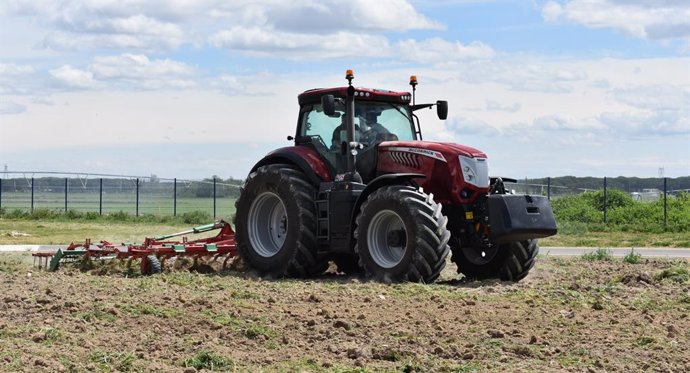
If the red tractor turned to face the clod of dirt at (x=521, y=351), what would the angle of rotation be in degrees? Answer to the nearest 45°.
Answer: approximately 45° to its right

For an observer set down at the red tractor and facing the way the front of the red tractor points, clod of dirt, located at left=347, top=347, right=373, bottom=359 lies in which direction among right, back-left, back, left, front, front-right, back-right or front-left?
front-right

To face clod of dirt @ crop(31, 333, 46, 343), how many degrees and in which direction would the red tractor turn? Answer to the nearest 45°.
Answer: approximately 90° to its right

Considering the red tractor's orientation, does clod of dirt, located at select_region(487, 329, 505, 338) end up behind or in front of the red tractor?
in front

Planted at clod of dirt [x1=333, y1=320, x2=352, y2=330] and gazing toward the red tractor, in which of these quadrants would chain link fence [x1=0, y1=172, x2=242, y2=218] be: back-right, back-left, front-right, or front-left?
front-left

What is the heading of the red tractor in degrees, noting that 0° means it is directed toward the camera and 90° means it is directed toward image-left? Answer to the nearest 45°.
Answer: approximately 315°
